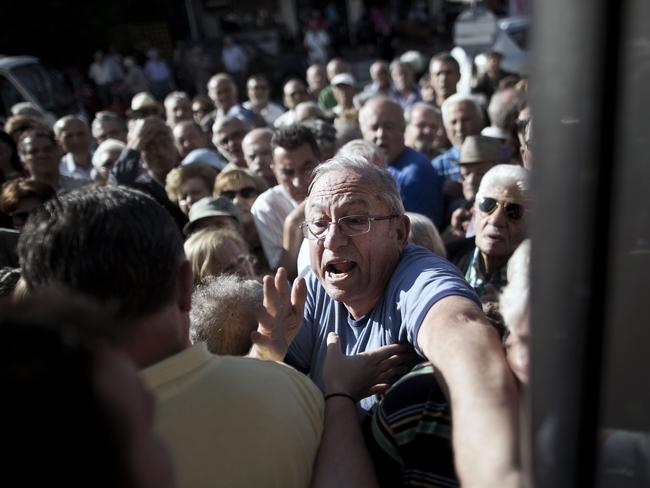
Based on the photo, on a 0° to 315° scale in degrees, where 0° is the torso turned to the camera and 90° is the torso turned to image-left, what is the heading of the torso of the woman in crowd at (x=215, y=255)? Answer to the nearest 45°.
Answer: approximately 315°

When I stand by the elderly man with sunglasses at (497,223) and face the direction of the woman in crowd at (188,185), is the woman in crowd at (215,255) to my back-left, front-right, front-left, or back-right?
front-left

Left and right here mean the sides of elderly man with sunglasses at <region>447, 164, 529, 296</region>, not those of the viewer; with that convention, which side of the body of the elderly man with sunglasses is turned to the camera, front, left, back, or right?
front

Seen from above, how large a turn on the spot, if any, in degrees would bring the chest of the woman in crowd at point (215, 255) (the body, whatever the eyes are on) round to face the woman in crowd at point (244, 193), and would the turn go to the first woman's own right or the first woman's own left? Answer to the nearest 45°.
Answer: approximately 135° to the first woman's own left

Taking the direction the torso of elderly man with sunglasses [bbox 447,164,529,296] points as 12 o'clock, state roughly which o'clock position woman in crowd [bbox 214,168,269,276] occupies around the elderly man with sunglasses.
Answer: The woman in crowd is roughly at 4 o'clock from the elderly man with sunglasses.

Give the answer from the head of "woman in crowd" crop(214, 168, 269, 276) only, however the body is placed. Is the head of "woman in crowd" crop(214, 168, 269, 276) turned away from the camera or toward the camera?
toward the camera

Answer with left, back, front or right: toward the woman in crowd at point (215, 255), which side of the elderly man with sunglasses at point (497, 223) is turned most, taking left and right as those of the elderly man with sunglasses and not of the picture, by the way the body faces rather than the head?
right

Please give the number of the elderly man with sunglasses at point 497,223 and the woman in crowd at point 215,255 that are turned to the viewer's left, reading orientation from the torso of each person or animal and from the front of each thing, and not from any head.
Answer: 0

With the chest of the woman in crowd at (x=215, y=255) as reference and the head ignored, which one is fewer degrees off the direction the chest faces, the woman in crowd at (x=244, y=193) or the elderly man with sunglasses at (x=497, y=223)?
the elderly man with sunglasses

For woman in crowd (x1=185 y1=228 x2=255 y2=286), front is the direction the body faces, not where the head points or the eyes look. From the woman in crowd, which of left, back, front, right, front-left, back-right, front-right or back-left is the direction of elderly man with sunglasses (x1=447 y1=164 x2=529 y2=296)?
front-left

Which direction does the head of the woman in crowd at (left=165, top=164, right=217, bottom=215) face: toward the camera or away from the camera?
toward the camera

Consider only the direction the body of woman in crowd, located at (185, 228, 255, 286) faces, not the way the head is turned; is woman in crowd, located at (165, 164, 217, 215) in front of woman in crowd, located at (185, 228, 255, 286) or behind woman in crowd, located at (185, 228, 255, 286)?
behind

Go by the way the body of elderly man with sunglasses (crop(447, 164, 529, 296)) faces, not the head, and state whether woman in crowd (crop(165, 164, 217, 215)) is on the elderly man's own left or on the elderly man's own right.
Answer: on the elderly man's own right
